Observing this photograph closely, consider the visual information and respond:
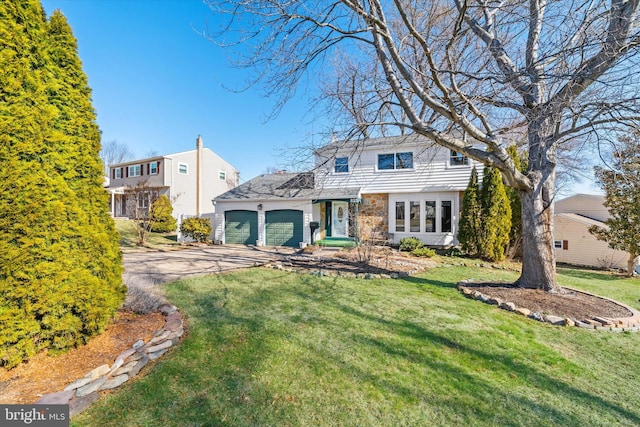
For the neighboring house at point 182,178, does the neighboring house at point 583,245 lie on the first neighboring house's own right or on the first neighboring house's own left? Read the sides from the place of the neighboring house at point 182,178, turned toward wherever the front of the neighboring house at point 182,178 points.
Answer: on the first neighboring house's own left

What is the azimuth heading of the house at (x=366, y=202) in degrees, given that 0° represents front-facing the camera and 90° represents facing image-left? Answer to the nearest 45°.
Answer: approximately 0°

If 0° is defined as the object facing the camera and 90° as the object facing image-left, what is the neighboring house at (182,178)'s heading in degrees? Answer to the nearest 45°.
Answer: approximately 45°

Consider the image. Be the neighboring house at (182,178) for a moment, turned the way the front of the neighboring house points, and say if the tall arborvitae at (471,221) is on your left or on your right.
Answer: on your left

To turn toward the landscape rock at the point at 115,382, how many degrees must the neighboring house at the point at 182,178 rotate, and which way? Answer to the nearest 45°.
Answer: approximately 45° to its left

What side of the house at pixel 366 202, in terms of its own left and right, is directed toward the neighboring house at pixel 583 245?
left

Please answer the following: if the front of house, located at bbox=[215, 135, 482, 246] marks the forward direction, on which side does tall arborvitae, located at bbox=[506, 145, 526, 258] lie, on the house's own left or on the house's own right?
on the house's own left

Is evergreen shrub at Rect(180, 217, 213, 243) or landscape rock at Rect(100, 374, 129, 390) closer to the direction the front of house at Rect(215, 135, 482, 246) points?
the landscape rock
